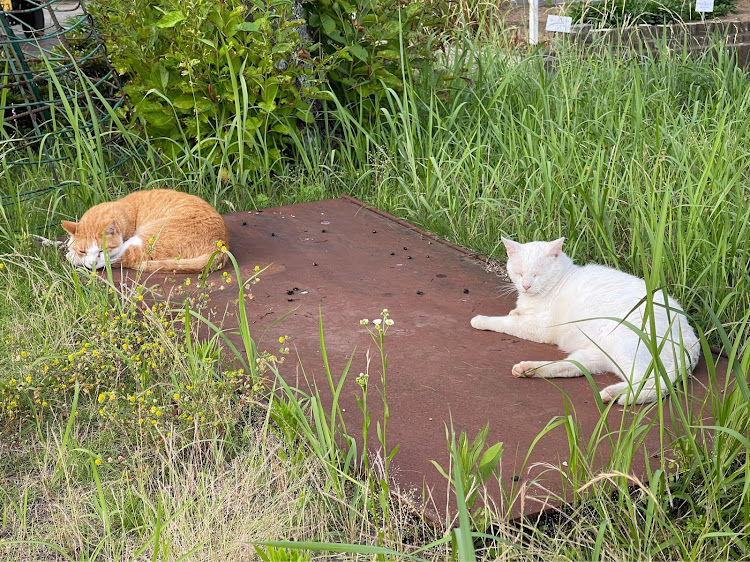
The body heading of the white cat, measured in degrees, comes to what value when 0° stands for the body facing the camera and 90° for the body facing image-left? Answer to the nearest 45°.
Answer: approximately 90°

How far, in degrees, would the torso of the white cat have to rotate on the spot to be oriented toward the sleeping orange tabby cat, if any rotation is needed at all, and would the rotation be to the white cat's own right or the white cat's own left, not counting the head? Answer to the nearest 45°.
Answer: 0° — it already faces it

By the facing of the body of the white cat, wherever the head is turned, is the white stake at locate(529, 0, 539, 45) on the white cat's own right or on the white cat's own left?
on the white cat's own right

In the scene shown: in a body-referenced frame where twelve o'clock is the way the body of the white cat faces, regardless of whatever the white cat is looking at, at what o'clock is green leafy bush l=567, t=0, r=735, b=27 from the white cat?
The green leafy bush is roughly at 3 o'clock from the white cat.

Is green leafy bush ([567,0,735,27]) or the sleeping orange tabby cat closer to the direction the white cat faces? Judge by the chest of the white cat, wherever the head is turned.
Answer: the sleeping orange tabby cat

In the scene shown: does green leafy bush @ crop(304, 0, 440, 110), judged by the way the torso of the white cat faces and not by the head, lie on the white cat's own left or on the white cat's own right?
on the white cat's own right

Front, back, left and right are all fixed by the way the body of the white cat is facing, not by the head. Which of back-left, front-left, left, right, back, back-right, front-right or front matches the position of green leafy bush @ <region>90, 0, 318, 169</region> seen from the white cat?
front-right
